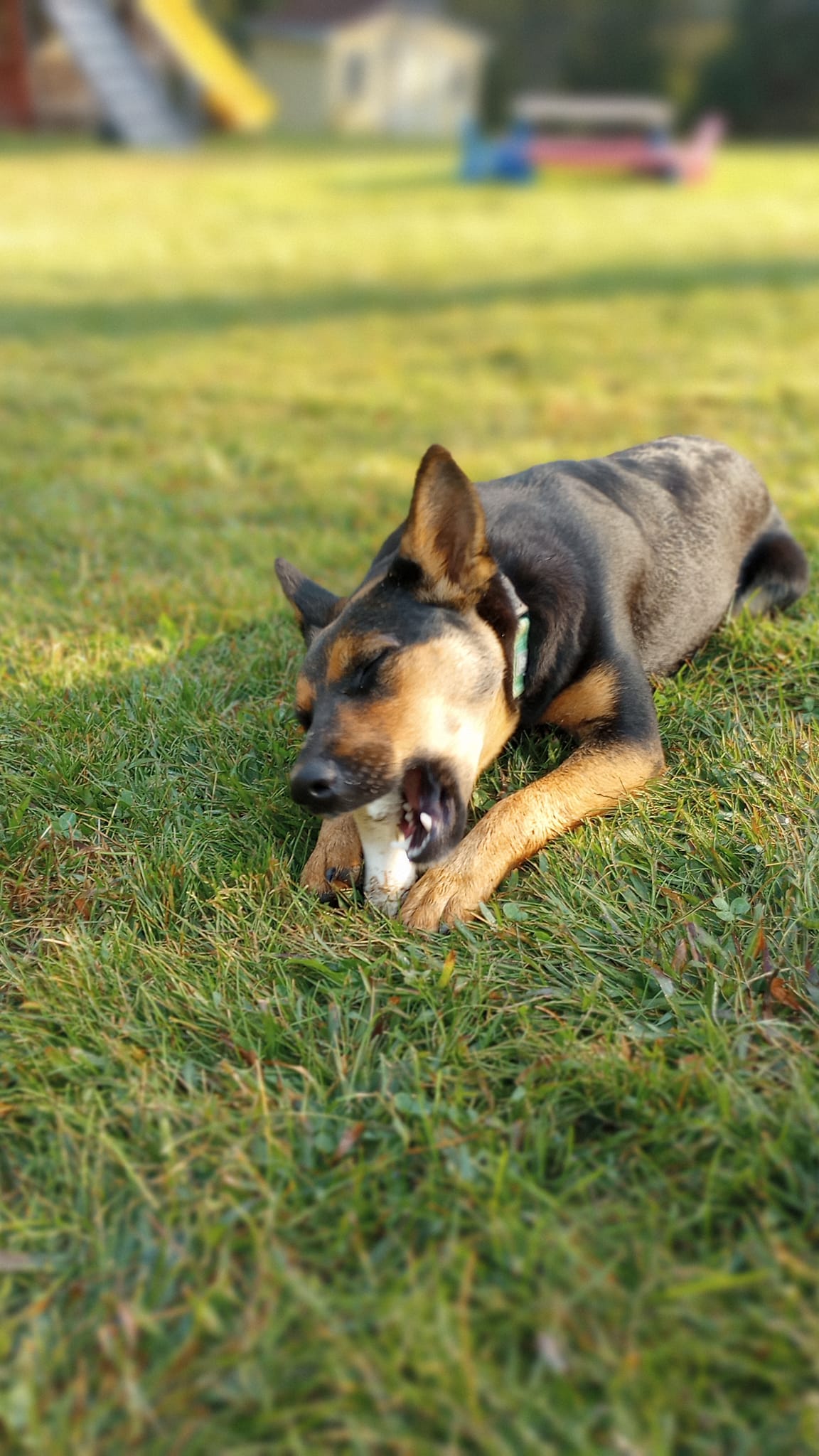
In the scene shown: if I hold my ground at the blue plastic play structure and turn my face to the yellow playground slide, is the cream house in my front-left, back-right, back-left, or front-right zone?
front-right

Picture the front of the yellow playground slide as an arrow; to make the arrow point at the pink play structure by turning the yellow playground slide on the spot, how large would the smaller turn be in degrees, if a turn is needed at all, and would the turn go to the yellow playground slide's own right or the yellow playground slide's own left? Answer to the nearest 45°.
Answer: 0° — it already faces it

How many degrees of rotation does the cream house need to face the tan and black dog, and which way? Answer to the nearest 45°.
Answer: approximately 45° to its right

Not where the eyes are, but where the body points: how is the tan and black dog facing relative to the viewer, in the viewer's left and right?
facing the viewer and to the left of the viewer

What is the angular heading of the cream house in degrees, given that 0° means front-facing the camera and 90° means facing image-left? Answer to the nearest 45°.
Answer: approximately 315°

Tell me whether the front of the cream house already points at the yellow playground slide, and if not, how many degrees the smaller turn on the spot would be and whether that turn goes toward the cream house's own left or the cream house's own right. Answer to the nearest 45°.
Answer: approximately 45° to the cream house's own right

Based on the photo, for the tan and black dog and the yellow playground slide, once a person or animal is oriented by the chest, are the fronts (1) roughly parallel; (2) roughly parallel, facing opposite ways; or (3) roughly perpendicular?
roughly perpendicular

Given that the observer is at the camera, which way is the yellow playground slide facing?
facing the viewer and to the right of the viewer

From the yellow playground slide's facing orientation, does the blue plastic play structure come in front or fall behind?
in front

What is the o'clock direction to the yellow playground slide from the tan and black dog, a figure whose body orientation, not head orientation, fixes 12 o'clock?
The yellow playground slide is roughly at 4 o'clock from the tan and black dog.

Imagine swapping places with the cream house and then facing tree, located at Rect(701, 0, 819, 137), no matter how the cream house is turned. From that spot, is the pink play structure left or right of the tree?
right

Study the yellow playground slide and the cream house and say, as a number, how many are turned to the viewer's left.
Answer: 0
